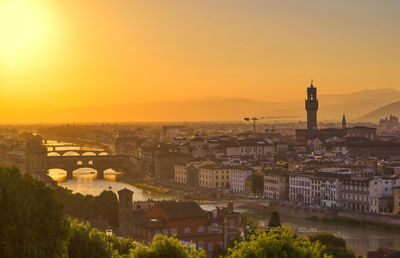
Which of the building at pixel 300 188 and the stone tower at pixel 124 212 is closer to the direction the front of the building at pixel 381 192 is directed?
the stone tower

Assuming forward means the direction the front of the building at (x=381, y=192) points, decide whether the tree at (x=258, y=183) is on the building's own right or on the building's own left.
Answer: on the building's own right

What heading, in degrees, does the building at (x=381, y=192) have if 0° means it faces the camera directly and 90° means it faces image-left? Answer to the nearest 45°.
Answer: approximately 45°

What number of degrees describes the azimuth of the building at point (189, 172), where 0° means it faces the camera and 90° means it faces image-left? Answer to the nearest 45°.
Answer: approximately 45°

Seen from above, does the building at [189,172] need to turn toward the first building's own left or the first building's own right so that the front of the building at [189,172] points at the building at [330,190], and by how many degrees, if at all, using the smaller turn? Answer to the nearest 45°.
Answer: approximately 90° to the first building's own left

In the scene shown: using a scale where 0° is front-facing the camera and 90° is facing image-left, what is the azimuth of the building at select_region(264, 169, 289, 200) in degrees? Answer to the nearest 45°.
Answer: approximately 45°

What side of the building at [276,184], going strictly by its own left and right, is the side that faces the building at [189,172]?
right
